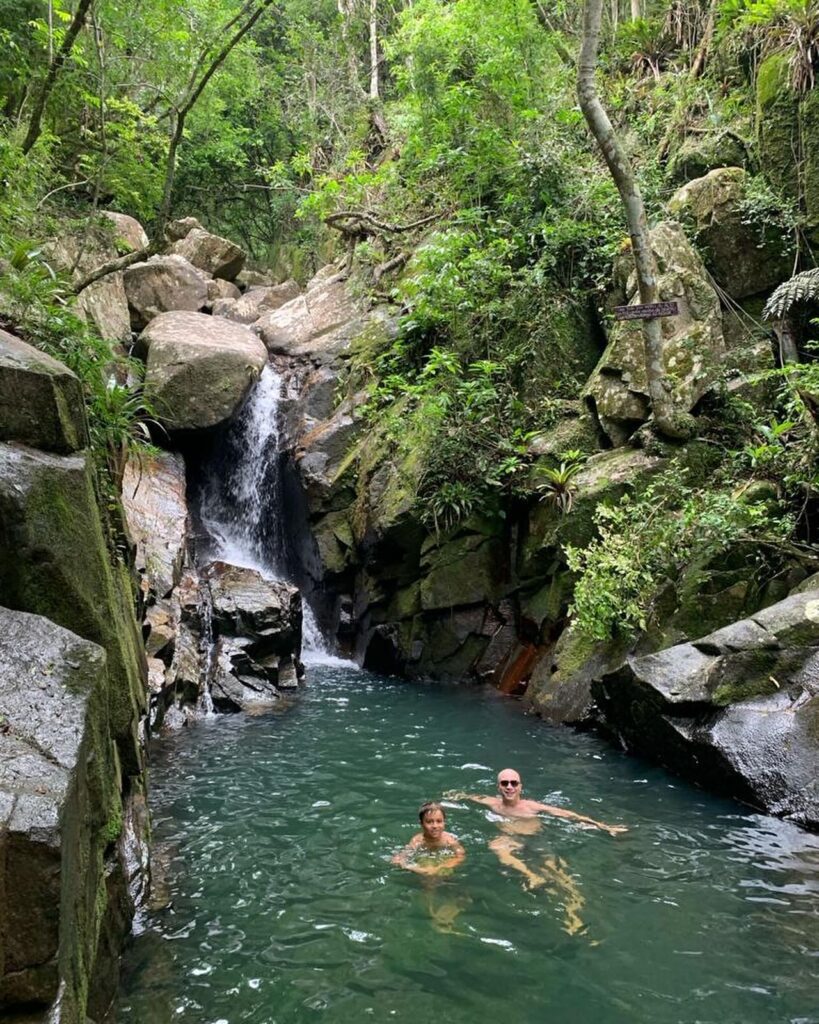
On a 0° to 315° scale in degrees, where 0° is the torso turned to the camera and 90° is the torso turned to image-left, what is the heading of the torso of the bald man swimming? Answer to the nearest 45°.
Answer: approximately 0°

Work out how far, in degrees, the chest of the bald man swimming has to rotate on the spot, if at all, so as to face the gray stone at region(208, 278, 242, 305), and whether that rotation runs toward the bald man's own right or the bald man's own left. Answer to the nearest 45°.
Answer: approximately 135° to the bald man's own right

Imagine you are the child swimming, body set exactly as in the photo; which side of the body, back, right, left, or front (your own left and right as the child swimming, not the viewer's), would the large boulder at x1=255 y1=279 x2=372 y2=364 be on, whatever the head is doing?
back

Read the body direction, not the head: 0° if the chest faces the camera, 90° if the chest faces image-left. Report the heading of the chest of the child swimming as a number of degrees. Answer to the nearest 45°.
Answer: approximately 0°

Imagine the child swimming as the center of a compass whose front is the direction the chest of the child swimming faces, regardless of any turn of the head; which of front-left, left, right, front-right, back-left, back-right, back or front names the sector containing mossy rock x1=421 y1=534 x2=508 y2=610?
back

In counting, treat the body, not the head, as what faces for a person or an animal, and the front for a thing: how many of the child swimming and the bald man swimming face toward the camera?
2

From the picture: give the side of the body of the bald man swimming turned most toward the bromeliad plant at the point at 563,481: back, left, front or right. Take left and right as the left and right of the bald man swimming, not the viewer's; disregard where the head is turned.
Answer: back
